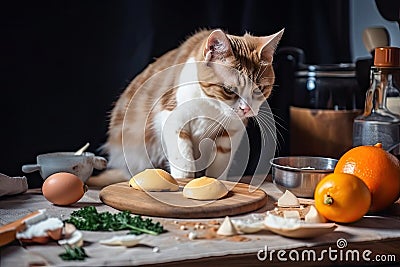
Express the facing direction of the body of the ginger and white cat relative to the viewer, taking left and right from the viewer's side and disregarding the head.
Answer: facing the viewer and to the right of the viewer

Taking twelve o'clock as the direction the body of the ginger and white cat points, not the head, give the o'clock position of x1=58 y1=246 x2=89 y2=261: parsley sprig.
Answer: The parsley sprig is roughly at 2 o'clock from the ginger and white cat.
